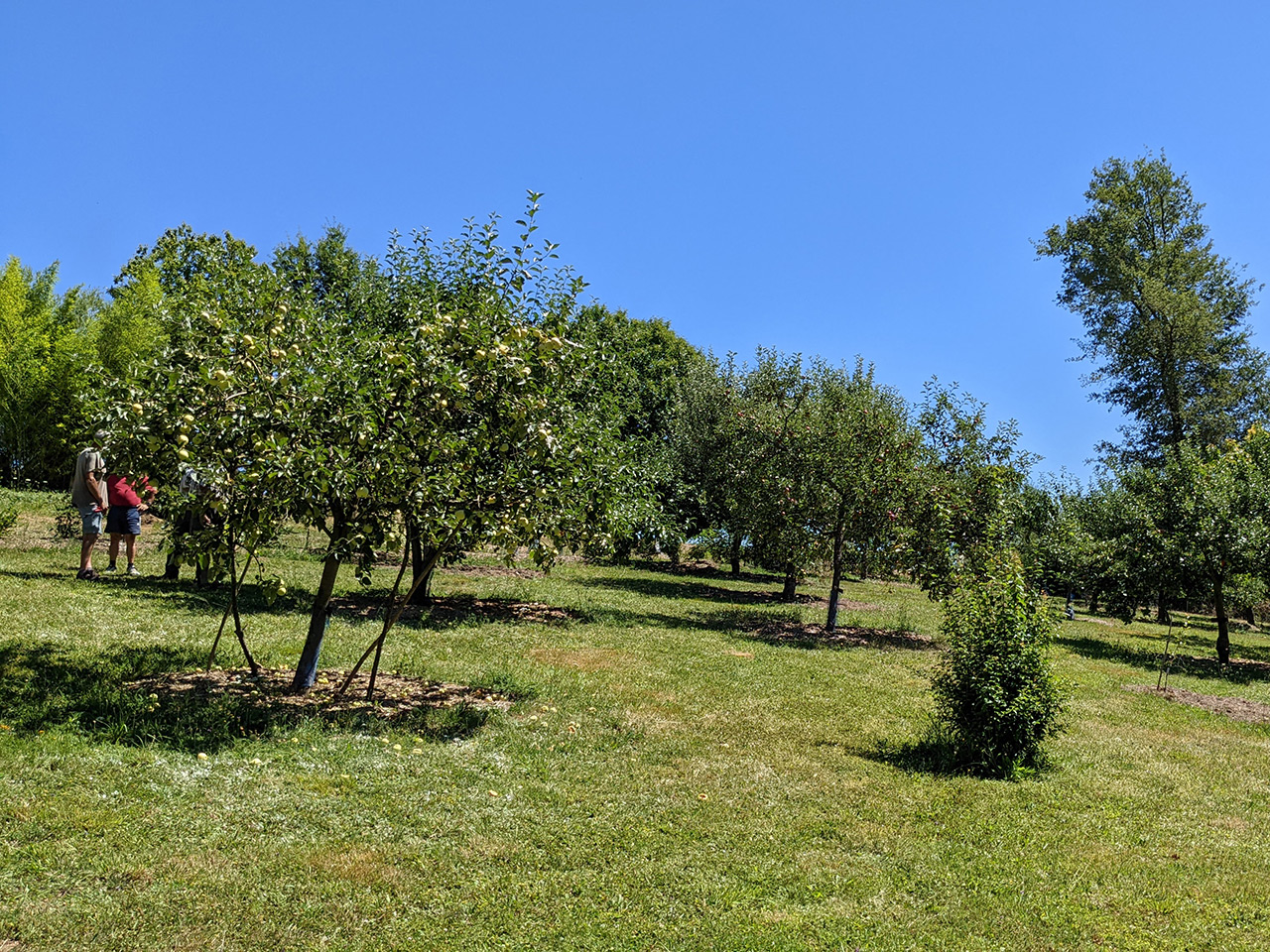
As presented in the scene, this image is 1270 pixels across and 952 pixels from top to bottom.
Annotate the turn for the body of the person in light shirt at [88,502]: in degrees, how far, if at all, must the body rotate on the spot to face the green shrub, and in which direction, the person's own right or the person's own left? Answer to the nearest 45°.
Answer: approximately 45° to the person's own right

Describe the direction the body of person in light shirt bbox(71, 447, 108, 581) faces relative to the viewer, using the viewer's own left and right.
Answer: facing to the right of the viewer

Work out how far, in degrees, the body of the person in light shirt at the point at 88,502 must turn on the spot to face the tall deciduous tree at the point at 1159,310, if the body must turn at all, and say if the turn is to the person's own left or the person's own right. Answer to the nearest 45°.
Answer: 0° — they already face it
